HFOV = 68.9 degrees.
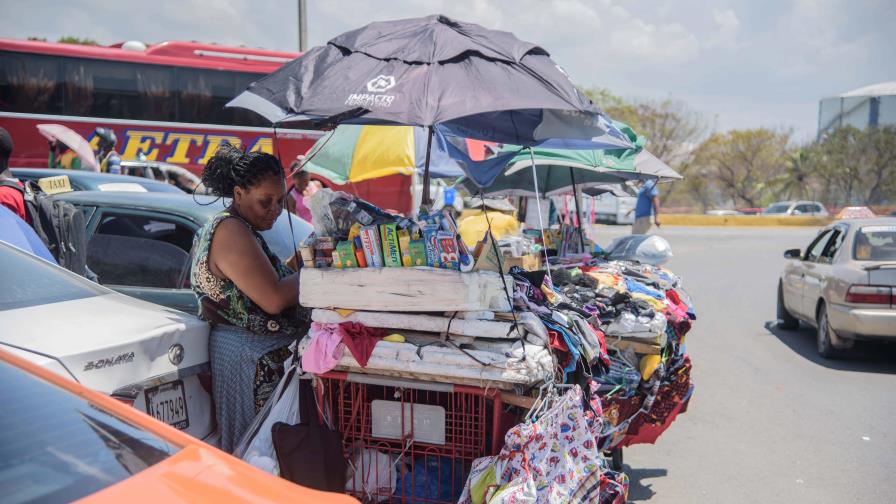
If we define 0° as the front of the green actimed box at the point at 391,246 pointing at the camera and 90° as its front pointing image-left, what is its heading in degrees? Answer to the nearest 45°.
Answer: approximately 0°

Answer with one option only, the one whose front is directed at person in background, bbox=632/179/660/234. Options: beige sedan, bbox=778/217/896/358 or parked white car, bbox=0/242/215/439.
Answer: the beige sedan

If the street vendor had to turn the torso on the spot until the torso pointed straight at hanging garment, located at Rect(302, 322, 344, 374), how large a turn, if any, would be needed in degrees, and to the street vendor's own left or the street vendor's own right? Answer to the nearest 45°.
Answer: approximately 45° to the street vendor's own right

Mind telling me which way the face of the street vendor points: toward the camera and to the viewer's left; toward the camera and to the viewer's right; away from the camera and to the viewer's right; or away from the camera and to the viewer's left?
toward the camera and to the viewer's right

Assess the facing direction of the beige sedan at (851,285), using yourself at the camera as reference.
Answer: facing away from the viewer and to the left of the viewer

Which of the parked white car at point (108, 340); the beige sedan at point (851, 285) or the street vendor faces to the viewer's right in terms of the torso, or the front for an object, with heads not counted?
the street vendor

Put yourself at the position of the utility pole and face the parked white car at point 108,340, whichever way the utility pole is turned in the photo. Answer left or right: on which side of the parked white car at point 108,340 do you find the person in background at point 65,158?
right

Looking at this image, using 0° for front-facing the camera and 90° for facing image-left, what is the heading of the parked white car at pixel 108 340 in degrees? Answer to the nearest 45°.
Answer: approximately 135°

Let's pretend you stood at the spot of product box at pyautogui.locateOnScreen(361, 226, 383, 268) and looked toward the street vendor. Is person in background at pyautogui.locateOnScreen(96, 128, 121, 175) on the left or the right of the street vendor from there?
right

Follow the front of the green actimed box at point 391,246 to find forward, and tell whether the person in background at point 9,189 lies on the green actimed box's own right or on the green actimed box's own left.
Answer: on the green actimed box's own right

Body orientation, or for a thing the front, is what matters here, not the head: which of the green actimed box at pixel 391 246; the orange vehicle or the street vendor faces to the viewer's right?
the street vendor

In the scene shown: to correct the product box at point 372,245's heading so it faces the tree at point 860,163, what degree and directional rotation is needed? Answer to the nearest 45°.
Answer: approximately 135° to its left
